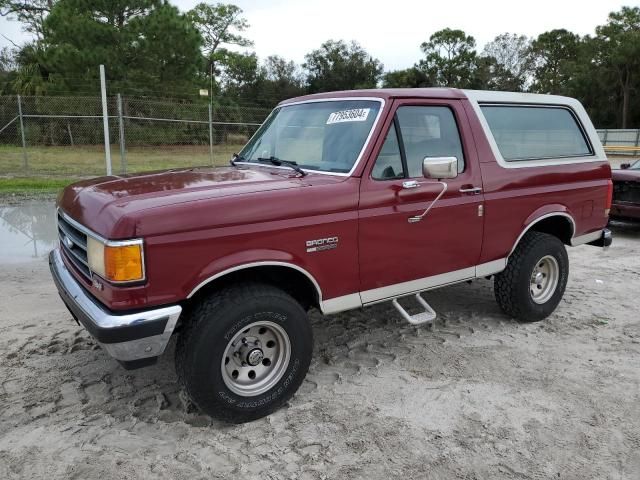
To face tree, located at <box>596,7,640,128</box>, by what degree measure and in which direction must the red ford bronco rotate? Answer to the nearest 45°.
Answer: approximately 180°

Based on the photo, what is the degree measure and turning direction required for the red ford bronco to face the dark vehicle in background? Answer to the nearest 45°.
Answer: approximately 180°

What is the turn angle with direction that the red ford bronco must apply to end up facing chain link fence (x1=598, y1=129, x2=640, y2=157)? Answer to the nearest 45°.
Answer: approximately 180°

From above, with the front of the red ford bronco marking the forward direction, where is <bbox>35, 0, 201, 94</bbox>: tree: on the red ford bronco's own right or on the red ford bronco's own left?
on the red ford bronco's own right

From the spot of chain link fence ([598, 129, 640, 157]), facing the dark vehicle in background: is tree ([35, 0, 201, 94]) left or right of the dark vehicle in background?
right

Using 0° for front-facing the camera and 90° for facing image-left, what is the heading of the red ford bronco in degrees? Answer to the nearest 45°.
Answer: approximately 45°

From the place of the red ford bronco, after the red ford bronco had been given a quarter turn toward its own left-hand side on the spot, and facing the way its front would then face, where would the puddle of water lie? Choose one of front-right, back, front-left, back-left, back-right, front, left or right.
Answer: back
